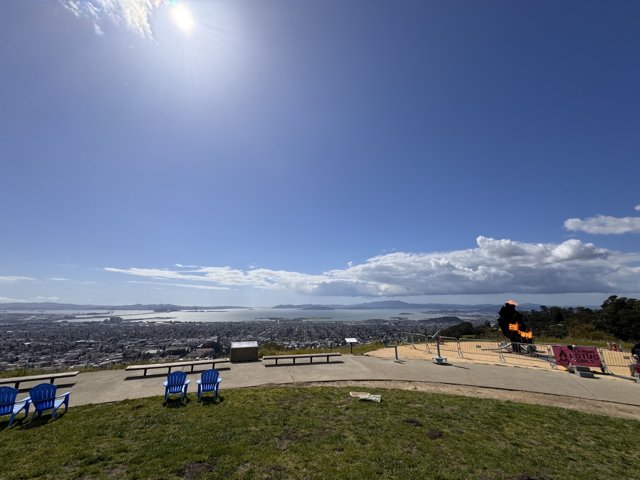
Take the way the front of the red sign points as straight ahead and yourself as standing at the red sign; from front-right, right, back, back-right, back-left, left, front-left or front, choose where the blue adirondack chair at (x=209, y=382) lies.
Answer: front-right

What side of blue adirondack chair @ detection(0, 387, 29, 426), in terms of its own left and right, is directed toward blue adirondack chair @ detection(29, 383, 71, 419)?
right

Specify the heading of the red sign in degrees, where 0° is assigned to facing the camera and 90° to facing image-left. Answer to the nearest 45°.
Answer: approximately 0°

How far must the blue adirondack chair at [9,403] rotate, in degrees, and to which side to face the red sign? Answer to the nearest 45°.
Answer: approximately 90° to its right

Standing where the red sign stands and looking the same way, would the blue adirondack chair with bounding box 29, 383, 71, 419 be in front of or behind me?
in front

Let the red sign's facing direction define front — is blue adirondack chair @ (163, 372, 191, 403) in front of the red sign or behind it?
in front

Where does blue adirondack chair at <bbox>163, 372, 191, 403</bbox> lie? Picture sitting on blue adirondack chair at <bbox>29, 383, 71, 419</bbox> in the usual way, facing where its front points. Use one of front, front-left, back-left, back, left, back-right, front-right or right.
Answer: front-right

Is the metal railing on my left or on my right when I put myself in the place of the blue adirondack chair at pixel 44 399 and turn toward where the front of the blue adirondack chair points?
on my right

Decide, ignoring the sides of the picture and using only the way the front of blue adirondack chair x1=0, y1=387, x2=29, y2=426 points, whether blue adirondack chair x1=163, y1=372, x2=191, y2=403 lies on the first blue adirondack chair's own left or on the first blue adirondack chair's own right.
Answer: on the first blue adirondack chair's own right

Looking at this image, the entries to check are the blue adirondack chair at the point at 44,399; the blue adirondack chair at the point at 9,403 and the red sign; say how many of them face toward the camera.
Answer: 1

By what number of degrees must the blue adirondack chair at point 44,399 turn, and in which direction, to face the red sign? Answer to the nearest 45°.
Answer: approximately 45° to its right

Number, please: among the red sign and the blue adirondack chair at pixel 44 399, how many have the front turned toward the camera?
1

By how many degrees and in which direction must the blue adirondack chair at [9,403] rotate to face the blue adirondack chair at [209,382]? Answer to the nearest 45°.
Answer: approximately 45° to its right

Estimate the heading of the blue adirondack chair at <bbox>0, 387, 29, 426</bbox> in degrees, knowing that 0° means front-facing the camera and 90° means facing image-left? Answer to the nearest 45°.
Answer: approximately 225°
